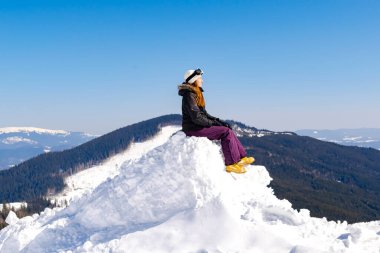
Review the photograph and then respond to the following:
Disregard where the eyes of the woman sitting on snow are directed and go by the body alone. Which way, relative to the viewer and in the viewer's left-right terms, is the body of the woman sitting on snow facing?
facing to the right of the viewer

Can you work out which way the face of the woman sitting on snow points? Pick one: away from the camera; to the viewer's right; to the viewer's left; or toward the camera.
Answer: to the viewer's right
